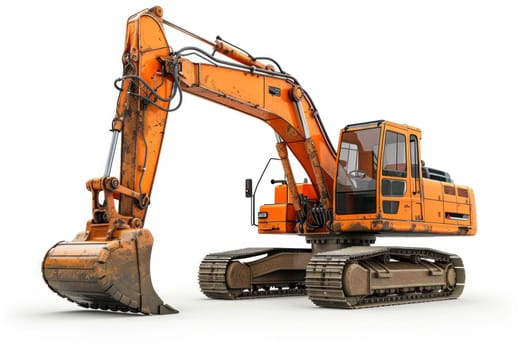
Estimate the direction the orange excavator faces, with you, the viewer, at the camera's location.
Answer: facing the viewer and to the left of the viewer
